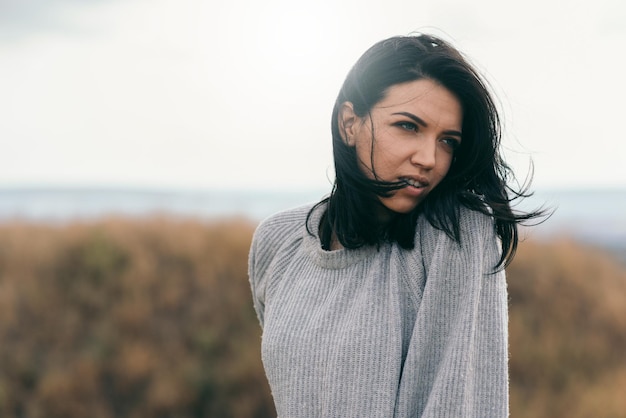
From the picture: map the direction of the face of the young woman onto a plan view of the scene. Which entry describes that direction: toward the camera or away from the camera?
toward the camera
